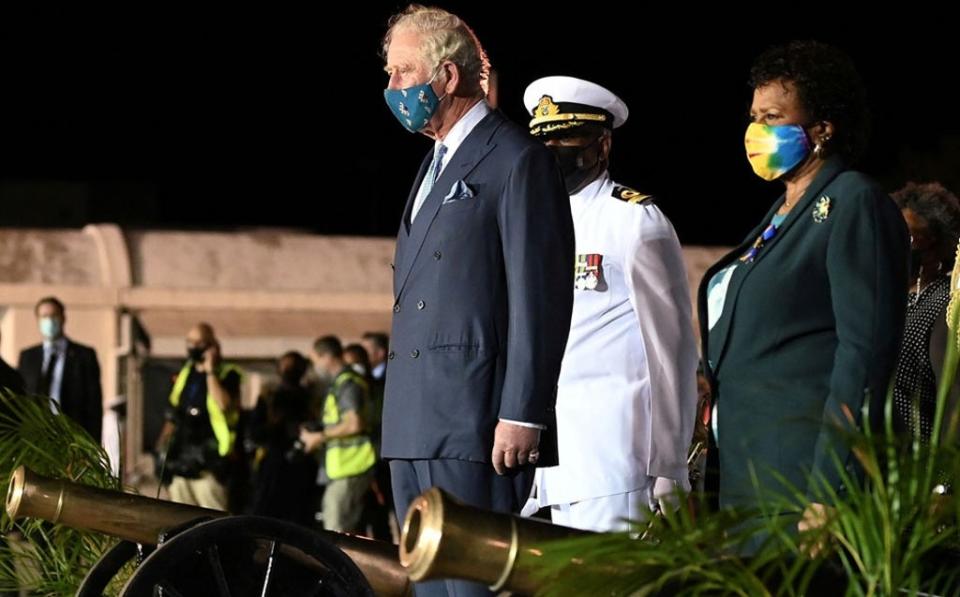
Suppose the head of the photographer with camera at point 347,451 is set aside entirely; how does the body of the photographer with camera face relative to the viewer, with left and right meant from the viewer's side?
facing to the left of the viewer

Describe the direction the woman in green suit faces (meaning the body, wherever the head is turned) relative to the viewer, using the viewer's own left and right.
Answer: facing the viewer and to the left of the viewer

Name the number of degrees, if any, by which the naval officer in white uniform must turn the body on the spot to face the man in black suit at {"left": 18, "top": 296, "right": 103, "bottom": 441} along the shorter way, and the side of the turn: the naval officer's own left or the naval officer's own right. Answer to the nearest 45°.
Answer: approximately 90° to the naval officer's own right

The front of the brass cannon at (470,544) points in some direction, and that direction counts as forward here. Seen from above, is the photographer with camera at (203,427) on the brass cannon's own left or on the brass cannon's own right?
on the brass cannon's own right

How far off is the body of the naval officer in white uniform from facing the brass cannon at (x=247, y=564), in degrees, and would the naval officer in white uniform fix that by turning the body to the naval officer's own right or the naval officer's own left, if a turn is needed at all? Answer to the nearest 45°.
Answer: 0° — they already face it

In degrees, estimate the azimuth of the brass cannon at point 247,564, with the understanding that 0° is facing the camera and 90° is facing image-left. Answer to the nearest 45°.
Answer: approximately 45°
